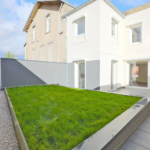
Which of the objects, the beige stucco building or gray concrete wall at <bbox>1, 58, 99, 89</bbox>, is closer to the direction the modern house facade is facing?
the gray concrete wall

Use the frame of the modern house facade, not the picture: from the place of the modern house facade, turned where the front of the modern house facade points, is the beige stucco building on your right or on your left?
on your right

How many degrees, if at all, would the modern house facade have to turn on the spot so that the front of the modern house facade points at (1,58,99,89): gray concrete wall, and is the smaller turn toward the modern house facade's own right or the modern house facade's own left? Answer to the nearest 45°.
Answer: approximately 45° to the modern house facade's own right

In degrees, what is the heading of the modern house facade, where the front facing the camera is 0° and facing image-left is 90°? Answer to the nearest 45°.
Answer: approximately 45°
